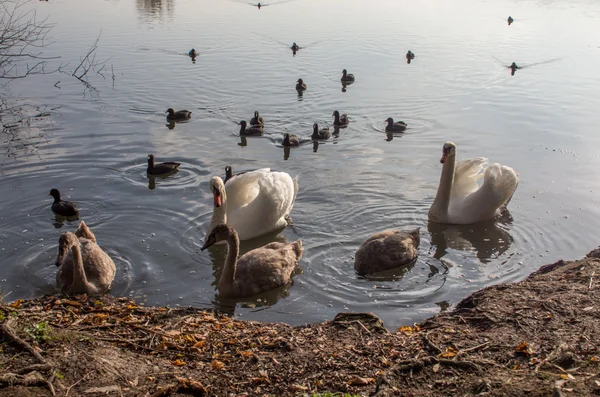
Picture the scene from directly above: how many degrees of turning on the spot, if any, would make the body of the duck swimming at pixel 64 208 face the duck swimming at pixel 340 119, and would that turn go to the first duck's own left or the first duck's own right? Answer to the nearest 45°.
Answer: approximately 135° to the first duck's own right

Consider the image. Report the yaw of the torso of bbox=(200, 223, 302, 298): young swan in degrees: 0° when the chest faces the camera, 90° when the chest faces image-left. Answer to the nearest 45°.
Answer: approximately 45°

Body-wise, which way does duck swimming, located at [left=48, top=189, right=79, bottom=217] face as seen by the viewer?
to the viewer's left

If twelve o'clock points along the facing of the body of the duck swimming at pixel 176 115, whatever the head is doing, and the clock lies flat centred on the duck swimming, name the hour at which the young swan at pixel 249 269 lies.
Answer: The young swan is roughly at 9 o'clock from the duck swimming.

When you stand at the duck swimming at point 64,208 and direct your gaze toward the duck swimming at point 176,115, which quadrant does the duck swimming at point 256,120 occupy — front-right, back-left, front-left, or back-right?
front-right

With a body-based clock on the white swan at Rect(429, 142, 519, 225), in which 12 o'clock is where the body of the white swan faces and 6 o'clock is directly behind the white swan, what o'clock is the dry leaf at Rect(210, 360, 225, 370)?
The dry leaf is roughly at 11 o'clock from the white swan.

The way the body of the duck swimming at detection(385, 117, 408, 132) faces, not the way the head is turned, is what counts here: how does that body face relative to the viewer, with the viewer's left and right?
facing to the left of the viewer

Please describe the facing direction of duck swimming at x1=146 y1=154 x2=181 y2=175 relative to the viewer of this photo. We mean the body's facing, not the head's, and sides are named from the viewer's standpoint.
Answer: facing to the left of the viewer

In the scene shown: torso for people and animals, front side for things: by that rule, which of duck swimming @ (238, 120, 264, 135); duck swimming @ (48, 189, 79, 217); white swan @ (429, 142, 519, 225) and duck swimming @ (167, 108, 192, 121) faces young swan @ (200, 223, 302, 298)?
the white swan

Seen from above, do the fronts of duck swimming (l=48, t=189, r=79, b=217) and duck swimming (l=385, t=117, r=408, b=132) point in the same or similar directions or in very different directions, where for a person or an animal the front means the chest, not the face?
same or similar directions

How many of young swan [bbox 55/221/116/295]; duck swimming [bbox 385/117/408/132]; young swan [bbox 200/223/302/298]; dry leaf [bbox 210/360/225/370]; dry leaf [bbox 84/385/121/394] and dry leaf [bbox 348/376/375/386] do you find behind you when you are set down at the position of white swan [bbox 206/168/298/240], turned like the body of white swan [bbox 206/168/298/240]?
1

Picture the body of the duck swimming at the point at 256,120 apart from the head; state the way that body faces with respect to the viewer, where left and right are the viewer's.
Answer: facing the viewer and to the left of the viewer

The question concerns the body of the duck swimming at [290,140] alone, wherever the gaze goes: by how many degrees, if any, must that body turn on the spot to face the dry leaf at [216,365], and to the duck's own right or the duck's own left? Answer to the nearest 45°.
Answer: approximately 45° to the duck's own left

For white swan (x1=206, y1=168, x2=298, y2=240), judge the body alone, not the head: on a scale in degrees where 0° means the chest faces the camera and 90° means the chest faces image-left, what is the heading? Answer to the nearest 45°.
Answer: approximately 45°

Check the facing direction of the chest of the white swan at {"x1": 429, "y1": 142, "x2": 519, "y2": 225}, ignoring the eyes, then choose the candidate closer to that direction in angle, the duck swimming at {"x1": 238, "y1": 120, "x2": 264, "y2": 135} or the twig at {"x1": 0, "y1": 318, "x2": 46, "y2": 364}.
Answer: the twig
